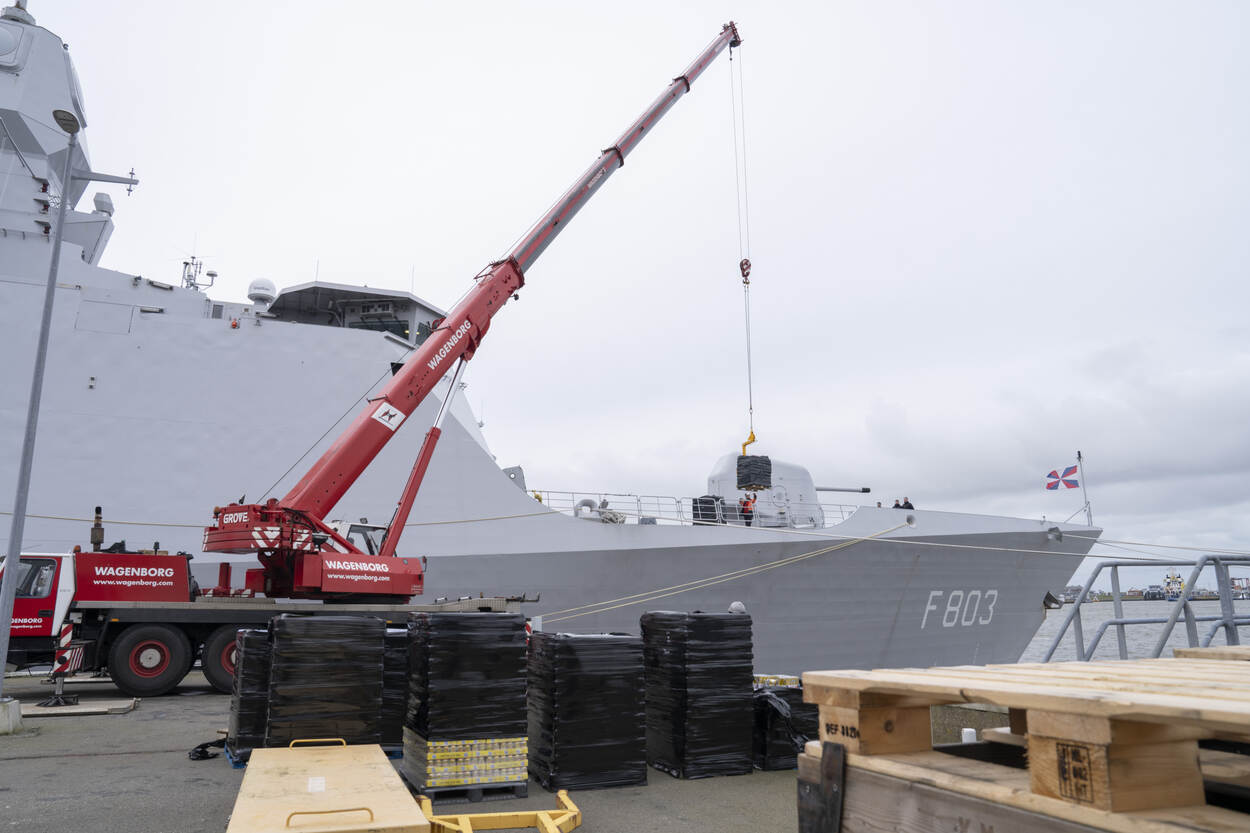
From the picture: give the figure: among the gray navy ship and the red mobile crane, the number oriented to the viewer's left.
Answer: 1

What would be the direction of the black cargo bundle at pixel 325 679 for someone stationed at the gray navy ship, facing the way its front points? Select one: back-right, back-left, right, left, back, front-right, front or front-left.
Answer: right

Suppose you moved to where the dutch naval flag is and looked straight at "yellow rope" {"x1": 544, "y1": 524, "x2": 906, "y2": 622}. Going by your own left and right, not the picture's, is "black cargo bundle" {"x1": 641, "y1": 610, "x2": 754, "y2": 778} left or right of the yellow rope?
left

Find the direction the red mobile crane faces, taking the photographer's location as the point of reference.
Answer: facing to the left of the viewer

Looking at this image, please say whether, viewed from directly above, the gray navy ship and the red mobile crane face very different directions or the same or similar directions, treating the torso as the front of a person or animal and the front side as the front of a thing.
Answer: very different directions

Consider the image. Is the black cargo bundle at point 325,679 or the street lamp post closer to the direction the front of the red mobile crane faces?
the street lamp post

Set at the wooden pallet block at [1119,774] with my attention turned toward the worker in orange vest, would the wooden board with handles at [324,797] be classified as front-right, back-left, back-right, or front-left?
front-left

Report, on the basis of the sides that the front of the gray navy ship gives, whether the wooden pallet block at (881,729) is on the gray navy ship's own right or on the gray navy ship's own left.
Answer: on the gray navy ship's own right

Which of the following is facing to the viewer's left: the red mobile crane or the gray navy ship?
the red mobile crane

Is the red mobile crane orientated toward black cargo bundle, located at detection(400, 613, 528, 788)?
no

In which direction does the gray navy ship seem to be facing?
to the viewer's right

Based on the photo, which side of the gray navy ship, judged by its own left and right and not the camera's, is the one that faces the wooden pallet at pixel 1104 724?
right
